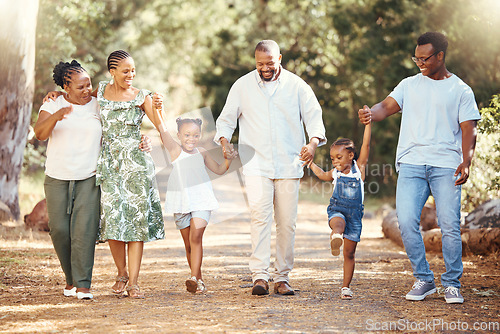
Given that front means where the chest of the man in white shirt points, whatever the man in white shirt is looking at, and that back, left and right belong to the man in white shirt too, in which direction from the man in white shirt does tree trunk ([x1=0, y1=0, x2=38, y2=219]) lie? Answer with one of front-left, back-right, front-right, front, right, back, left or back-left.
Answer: back-right

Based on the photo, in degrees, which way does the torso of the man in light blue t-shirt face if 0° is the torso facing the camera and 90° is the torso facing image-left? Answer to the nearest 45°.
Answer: approximately 0°

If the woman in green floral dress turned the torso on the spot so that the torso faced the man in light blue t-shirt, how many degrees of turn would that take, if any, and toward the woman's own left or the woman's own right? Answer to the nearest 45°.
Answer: approximately 90° to the woman's own left

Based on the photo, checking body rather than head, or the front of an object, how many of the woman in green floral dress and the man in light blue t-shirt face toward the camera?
2

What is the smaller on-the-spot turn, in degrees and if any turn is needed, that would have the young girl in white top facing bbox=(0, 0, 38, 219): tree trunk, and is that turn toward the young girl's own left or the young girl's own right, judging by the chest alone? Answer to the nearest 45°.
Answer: approximately 135° to the young girl's own right

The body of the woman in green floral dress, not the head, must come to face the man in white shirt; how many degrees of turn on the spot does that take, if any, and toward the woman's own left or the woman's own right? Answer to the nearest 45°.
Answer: approximately 90° to the woman's own left

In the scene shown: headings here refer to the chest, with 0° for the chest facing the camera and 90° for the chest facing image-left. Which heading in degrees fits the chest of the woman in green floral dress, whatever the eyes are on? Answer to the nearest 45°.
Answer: approximately 0°

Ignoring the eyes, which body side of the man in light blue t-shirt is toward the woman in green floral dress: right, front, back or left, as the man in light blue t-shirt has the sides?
right
